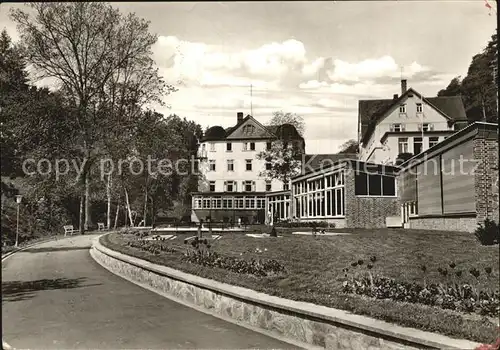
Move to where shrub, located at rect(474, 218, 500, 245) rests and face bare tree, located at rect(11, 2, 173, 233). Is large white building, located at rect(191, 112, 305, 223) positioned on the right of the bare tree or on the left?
right

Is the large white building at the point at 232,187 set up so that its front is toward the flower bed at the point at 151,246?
yes

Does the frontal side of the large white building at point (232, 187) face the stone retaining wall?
yes

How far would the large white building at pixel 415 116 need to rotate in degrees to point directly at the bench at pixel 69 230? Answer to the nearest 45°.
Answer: approximately 90° to its right

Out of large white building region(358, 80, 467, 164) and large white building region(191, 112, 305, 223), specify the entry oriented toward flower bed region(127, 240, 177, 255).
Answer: large white building region(191, 112, 305, 223)

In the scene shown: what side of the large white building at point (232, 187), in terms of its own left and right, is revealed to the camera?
front

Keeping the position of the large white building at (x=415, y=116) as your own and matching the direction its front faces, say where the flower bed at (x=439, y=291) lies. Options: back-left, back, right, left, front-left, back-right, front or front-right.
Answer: front

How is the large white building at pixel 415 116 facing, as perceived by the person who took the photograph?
facing the viewer

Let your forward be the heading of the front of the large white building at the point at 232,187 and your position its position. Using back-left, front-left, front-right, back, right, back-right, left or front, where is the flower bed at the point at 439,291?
front

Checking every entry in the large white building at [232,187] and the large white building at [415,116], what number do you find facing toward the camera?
2
